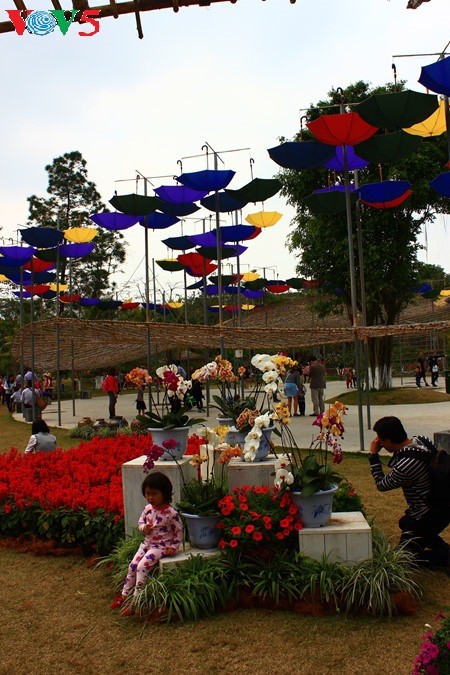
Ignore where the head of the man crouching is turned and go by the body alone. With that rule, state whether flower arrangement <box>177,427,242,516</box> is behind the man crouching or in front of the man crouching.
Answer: in front

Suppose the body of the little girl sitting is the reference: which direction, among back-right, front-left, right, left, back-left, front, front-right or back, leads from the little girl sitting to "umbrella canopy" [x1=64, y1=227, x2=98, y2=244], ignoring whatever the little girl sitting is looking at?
back-right

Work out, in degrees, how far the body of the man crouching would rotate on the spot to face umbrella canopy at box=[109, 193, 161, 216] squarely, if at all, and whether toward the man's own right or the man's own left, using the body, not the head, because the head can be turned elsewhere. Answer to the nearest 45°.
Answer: approximately 45° to the man's own right

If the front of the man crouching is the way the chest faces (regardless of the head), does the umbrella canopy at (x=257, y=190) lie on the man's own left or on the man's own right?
on the man's own right

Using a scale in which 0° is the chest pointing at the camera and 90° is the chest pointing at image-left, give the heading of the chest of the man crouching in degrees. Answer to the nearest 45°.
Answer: approximately 90°

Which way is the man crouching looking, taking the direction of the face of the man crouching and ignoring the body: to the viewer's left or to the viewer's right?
to the viewer's left

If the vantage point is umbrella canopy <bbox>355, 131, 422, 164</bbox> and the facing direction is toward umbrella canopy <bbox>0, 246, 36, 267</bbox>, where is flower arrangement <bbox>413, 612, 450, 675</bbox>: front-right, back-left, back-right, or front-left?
back-left

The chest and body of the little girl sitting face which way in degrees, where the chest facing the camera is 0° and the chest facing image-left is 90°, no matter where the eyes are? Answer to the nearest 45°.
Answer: approximately 45°

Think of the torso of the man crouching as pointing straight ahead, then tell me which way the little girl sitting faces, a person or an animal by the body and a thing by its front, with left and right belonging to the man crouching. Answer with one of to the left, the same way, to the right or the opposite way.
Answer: to the left

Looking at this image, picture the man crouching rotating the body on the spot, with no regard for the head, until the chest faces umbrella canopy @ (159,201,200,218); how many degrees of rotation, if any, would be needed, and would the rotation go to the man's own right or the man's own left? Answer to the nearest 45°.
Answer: approximately 45° to the man's own right

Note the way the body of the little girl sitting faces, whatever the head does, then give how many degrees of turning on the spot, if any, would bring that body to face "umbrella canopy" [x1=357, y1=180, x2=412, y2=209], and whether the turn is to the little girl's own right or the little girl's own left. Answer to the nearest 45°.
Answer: approximately 180°

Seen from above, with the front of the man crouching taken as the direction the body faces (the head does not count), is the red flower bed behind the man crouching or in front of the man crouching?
in front
